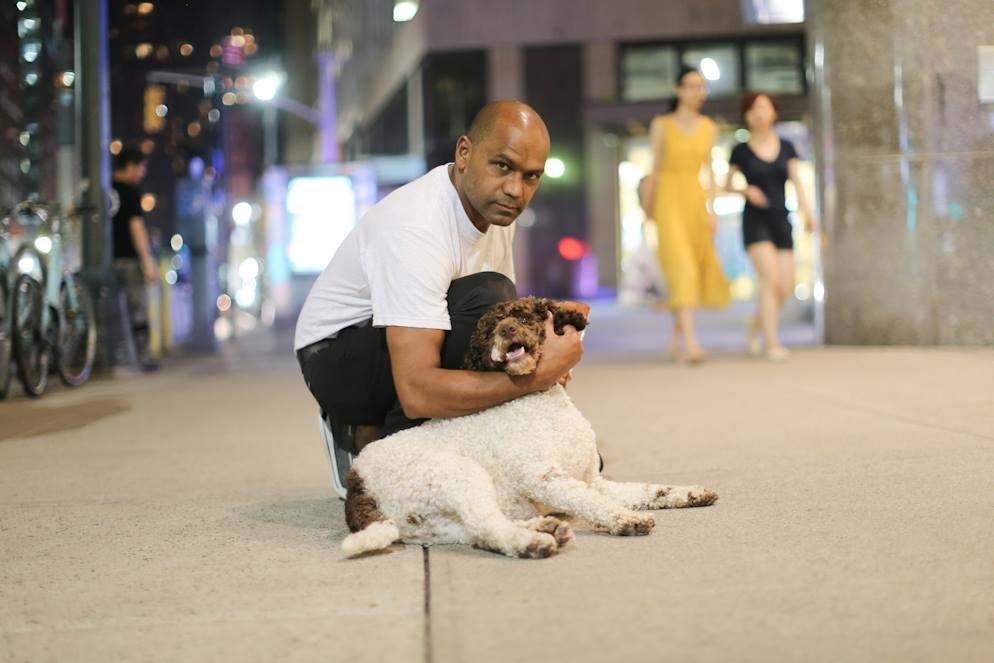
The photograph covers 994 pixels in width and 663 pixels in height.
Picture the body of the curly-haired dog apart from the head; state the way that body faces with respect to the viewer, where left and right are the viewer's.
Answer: facing to the right of the viewer

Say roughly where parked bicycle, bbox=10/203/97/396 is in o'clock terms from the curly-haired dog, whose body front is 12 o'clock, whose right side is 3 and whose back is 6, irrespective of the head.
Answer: The parked bicycle is roughly at 8 o'clock from the curly-haired dog.

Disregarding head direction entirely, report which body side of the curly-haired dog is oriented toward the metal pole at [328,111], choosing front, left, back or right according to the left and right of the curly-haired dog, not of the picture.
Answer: left

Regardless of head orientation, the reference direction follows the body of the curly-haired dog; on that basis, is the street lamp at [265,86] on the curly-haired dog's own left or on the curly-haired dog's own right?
on the curly-haired dog's own left
